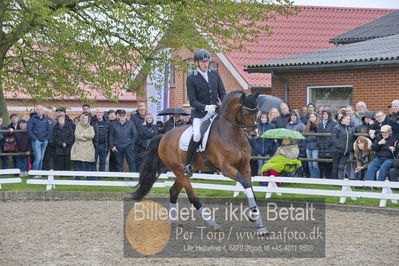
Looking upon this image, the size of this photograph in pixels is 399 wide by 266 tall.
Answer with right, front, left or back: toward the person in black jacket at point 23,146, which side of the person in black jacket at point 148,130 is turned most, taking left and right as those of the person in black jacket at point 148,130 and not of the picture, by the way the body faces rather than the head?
right

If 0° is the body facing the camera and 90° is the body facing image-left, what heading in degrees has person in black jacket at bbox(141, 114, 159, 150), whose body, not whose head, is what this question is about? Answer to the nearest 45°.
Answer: approximately 0°

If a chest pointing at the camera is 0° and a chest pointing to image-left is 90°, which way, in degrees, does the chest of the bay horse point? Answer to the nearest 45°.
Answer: approximately 315°

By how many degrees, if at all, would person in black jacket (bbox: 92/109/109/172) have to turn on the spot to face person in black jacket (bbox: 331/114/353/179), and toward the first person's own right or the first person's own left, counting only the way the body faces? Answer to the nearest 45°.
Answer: approximately 45° to the first person's own left

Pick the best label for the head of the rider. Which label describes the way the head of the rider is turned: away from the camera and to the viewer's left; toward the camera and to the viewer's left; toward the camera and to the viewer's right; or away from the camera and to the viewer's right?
toward the camera and to the viewer's right

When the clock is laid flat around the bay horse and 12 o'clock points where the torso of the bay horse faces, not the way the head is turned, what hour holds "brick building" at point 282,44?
The brick building is roughly at 8 o'clock from the bay horse.
